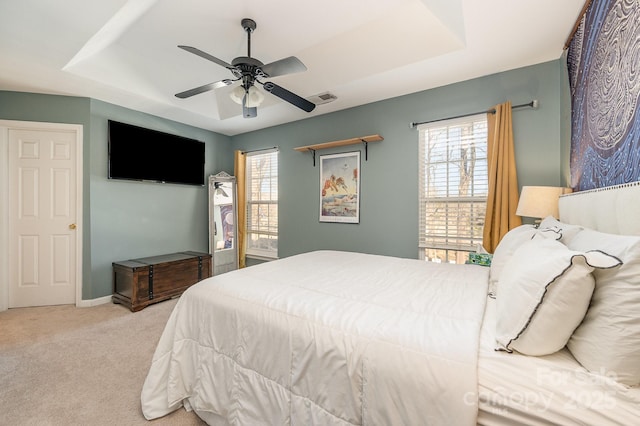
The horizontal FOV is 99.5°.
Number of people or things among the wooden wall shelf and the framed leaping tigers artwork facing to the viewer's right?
0

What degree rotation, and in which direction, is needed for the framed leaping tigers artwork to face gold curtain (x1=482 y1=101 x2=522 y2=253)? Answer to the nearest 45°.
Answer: approximately 90° to its left

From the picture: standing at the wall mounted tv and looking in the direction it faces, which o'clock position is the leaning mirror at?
The leaning mirror is roughly at 10 o'clock from the wall mounted tv.

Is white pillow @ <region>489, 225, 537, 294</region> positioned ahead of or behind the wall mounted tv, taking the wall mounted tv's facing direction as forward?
ahead

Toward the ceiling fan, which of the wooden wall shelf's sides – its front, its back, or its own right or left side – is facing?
front

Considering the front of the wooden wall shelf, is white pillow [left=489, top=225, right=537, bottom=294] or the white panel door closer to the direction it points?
the white panel door

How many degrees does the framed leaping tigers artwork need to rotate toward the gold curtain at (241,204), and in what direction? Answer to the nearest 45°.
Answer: approximately 90° to its right

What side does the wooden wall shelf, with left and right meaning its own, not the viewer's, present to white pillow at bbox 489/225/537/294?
left

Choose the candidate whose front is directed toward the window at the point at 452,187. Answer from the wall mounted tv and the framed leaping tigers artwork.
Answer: the wall mounted tv

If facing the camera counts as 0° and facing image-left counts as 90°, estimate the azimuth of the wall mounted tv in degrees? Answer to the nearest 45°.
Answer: approximately 315°

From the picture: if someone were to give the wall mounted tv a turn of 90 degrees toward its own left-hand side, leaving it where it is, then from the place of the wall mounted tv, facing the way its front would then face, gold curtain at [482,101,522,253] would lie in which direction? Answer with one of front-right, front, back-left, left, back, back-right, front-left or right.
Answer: right

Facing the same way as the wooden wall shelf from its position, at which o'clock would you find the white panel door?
The white panel door is roughly at 1 o'clock from the wooden wall shelf.

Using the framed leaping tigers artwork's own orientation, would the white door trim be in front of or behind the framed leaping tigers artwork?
in front

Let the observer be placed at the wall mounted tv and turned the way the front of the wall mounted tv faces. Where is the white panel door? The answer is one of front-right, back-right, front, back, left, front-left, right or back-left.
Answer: back-right

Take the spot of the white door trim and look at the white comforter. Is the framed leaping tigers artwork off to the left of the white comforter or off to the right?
left

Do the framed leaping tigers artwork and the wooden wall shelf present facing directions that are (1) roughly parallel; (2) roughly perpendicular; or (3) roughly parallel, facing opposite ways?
roughly parallel

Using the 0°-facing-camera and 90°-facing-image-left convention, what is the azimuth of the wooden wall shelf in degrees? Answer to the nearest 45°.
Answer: approximately 45°

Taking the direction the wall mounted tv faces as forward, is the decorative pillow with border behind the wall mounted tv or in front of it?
in front

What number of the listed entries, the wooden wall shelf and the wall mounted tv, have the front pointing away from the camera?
0

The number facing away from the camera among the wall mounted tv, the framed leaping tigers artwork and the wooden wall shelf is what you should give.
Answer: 0
